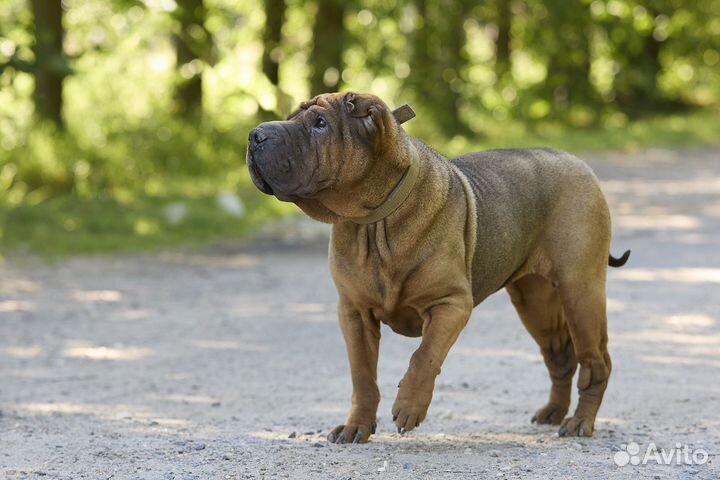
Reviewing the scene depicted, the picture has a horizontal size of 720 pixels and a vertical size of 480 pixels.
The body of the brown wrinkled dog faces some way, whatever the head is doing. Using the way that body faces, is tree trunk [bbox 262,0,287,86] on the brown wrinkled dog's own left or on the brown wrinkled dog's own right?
on the brown wrinkled dog's own right

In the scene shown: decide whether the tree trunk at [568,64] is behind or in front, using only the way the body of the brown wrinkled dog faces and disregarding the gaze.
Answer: behind

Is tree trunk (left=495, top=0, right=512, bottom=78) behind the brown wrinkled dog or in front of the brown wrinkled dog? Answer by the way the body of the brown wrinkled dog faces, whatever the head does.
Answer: behind

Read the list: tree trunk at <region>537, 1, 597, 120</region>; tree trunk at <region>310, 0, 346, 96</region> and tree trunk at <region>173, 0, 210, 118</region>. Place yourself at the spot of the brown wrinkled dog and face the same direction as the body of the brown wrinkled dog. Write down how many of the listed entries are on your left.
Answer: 0

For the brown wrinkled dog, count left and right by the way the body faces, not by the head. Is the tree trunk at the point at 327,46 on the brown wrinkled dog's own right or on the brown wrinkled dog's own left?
on the brown wrinkled dog's own right

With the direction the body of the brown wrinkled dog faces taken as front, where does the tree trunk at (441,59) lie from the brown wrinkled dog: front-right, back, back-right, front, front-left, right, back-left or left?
back-right

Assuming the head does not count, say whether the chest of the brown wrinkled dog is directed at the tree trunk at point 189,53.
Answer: no

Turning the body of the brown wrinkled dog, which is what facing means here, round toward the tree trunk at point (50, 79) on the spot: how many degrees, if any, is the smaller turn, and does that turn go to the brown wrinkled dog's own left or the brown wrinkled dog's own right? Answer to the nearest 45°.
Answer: approximately 90° to the brown wrinkled dog's own right

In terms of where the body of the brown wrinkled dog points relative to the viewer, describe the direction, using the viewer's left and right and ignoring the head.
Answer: facing the viewer and to the left of the viewer
